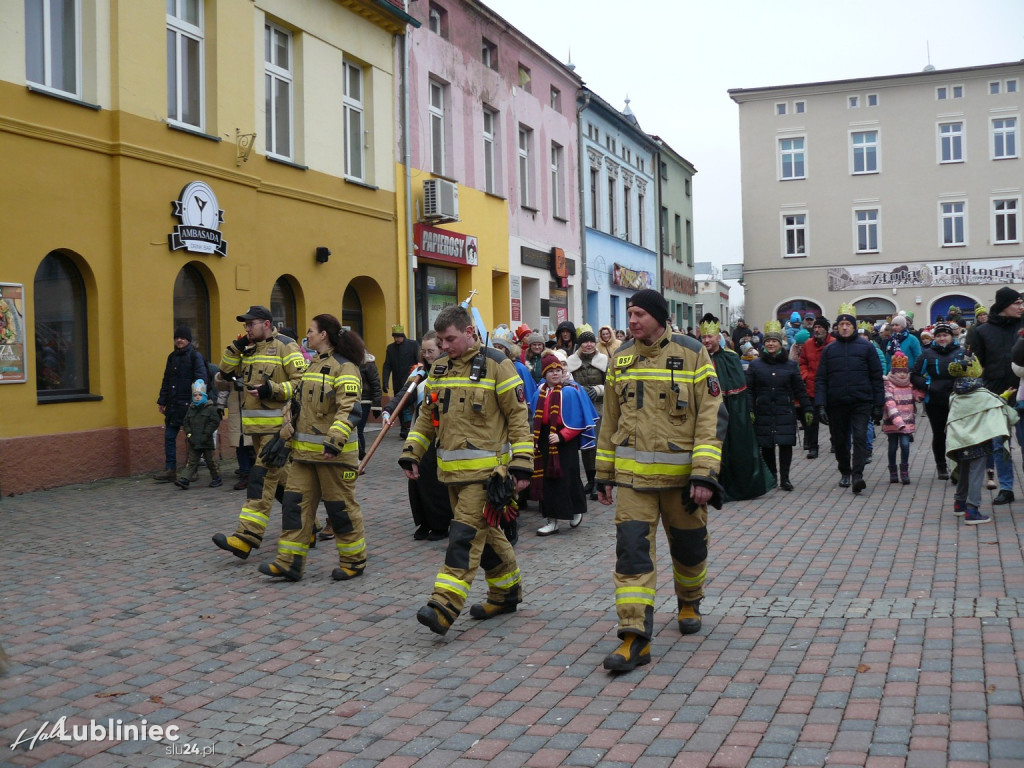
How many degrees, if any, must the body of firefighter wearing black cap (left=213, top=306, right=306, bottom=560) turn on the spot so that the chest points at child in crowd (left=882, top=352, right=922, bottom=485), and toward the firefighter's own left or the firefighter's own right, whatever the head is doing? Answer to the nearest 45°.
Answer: approximately 135° to the firefighter's own left

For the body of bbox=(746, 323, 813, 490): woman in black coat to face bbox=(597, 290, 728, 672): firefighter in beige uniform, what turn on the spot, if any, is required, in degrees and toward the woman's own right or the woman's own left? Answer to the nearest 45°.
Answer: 0° — they already face them

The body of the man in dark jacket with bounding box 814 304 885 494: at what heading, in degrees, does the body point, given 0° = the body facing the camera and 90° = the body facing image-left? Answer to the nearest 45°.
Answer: approximately 0°

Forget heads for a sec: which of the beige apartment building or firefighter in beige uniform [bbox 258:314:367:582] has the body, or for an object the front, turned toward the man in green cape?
the beige apartment building

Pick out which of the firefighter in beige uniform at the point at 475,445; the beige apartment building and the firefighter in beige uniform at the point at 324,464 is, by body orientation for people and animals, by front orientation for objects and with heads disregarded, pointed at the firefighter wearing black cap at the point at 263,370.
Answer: the beige apartment building

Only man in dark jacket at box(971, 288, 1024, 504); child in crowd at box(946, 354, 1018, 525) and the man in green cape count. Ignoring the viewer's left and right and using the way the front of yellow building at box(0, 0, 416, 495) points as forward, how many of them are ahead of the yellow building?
3

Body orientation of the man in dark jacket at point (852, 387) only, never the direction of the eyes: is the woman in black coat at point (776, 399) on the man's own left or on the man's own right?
on the man's own right

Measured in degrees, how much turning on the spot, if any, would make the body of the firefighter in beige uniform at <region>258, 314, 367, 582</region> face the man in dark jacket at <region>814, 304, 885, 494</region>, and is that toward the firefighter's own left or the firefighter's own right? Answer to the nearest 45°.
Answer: approximately 180°

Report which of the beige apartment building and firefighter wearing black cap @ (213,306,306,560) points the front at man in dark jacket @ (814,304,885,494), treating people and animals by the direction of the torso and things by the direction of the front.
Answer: the beige apartment building

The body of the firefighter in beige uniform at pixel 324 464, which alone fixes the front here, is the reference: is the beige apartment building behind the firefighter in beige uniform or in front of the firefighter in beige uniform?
behind

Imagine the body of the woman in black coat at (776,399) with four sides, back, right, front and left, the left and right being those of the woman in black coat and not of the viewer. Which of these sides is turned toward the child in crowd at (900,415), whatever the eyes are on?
left

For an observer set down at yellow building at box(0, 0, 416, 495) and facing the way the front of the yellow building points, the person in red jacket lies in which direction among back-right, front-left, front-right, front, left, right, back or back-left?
front-left

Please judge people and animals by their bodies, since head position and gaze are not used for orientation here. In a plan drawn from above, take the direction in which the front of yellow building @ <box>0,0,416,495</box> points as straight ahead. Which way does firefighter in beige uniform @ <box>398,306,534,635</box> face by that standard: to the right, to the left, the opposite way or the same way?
to the right

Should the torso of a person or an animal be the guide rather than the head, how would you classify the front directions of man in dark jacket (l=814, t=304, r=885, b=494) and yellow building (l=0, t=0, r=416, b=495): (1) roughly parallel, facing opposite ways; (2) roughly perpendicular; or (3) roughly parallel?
roughly perpendicular

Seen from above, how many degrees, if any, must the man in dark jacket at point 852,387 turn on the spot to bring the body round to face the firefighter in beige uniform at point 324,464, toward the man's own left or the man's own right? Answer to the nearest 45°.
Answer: approximately 45° to the man's own right

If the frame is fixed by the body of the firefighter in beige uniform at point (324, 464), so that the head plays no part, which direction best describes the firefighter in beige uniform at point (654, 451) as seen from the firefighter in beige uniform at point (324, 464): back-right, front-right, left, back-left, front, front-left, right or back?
left

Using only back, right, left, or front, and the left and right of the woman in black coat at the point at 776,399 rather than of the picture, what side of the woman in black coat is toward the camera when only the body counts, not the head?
front

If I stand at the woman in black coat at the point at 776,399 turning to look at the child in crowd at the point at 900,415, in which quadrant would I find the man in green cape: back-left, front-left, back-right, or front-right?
back-right

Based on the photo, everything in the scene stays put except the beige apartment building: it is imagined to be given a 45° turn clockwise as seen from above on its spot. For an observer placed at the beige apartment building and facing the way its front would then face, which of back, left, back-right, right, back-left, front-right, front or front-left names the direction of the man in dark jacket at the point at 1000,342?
front-left
